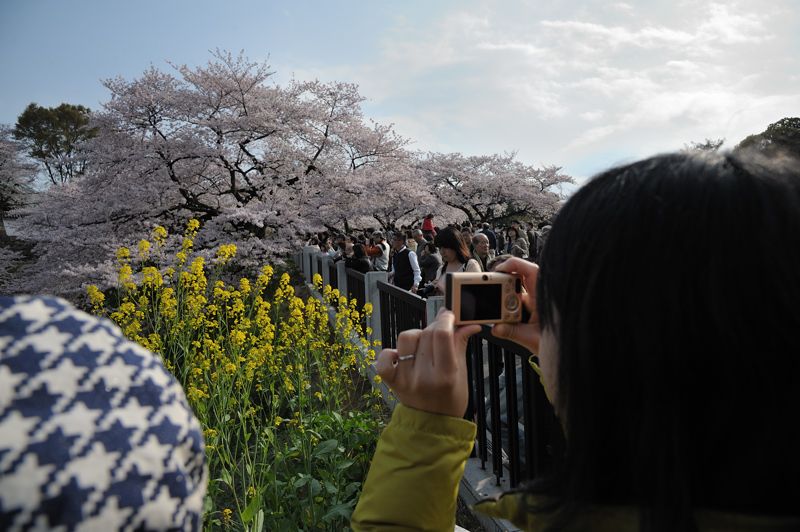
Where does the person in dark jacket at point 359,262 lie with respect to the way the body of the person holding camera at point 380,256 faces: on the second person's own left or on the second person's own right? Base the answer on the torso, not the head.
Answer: on the second person's own left

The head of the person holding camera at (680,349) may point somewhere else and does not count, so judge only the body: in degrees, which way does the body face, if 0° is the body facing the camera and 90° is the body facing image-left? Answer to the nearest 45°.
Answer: approximately 135°

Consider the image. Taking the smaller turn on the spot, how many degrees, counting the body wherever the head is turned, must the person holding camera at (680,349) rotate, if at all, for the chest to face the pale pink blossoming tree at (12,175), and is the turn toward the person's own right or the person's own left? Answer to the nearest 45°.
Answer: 0° — they already face it

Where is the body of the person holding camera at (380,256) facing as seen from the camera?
to the viewer's left

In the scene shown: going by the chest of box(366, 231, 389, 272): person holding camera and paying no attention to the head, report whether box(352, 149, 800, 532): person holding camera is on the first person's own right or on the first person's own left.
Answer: on the first person's own left

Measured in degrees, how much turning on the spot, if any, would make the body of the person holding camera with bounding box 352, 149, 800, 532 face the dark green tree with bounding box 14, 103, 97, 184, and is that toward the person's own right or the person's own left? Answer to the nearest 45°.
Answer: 0° — they already face it

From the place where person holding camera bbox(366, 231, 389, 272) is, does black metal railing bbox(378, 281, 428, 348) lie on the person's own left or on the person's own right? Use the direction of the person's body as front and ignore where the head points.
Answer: on the person's own left
